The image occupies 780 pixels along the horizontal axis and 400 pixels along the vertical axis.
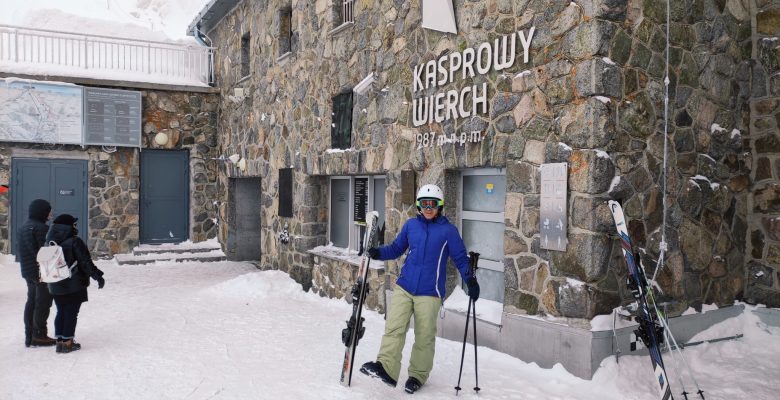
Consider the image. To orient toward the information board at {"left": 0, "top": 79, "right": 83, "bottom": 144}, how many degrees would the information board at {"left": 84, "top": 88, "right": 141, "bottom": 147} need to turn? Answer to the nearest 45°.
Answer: approximately 90° to its right

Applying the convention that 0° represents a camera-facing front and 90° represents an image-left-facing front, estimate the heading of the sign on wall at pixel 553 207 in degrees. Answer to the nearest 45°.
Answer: approximately 45°

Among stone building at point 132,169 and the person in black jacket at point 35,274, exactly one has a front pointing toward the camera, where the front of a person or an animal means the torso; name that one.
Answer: the stone building

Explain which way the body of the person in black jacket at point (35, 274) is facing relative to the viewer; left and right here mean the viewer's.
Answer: facing to the right of the viewer

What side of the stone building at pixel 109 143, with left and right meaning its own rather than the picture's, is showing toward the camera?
front

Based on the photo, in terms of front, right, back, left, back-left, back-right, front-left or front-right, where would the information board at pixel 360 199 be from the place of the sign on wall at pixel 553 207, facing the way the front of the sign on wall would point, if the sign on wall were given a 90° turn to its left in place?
back

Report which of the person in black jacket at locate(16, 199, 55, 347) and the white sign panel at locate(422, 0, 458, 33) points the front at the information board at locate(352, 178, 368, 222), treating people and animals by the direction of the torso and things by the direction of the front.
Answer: the person in black jacket

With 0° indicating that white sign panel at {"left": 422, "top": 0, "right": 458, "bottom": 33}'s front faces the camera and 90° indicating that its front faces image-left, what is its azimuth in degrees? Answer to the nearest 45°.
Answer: approximately 45°

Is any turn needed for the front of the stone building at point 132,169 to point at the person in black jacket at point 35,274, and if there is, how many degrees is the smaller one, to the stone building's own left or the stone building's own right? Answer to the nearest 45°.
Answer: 0° — it already faces them

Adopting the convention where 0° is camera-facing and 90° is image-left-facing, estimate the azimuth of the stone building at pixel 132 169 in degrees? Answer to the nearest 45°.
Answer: approximately 0°

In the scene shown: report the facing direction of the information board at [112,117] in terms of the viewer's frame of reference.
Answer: facing the viewer

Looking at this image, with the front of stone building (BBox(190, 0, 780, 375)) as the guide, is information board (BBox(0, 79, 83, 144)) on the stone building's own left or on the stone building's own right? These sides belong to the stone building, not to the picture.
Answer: on the stone building's own right

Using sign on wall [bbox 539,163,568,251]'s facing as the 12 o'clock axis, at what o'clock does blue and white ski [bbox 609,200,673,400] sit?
The blue and white ski is roughly at 9 o'clock from the sign on wall.
